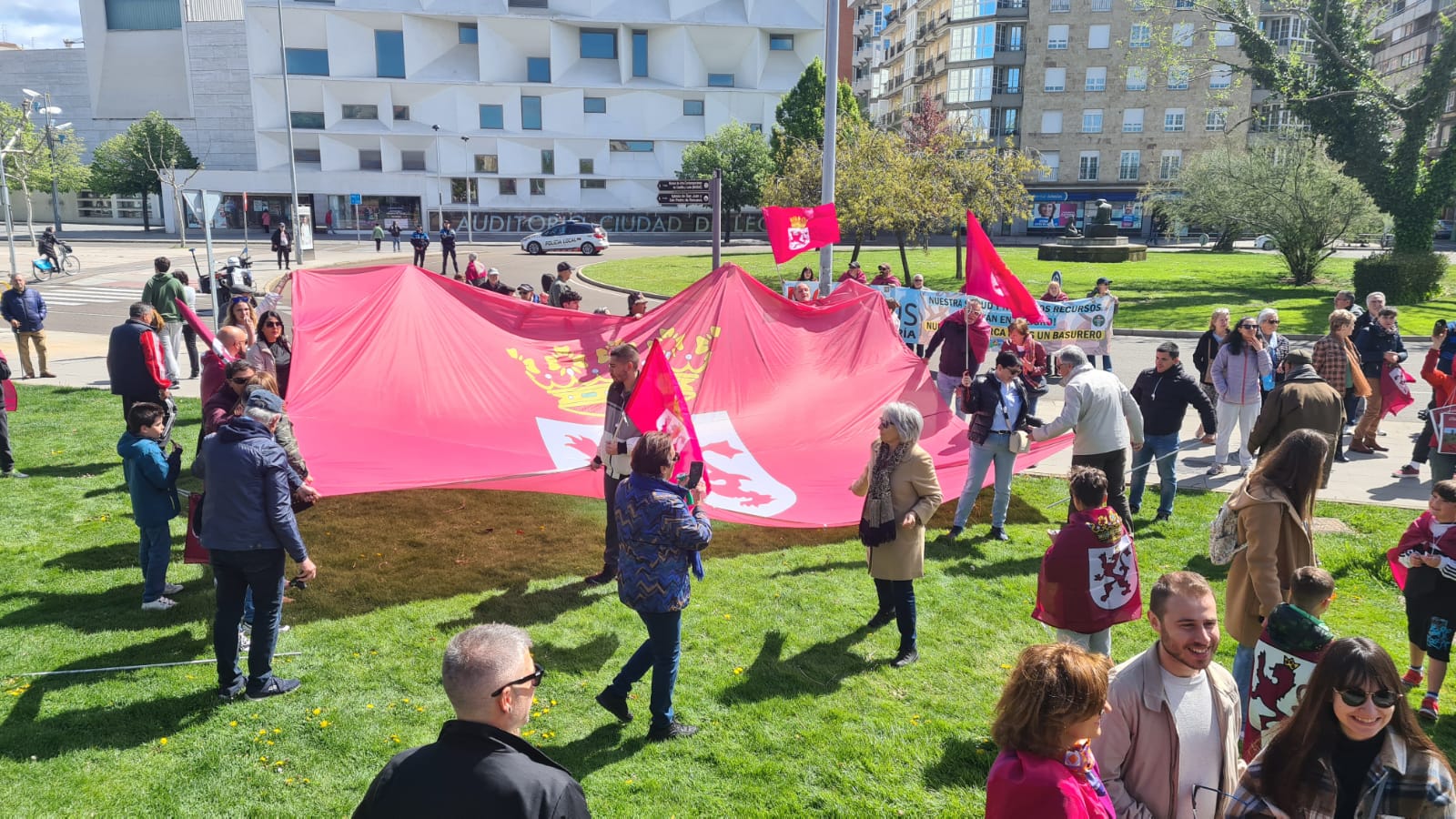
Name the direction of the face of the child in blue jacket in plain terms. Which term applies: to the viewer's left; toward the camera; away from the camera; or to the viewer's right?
to the viewer's right

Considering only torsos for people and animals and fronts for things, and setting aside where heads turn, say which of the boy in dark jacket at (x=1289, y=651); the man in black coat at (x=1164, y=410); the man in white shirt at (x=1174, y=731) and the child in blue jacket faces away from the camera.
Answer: the boy in dark jacket

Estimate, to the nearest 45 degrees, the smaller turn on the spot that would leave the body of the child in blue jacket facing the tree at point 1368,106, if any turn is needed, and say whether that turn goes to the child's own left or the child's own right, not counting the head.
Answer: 0° — they already face it

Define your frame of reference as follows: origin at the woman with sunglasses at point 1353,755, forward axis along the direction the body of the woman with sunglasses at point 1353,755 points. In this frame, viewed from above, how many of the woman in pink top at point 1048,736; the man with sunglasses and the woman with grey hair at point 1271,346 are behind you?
1

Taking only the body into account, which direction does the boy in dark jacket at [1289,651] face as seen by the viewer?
away from the camera

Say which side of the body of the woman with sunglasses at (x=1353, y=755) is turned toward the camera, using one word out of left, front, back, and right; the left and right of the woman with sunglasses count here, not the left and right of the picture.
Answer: front

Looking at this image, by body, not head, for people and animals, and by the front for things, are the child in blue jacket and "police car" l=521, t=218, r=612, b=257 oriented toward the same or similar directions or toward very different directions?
very different directions

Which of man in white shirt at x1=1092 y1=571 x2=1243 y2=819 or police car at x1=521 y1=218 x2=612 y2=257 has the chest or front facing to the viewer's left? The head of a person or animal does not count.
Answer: the police car

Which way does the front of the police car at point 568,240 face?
to the viewer's left

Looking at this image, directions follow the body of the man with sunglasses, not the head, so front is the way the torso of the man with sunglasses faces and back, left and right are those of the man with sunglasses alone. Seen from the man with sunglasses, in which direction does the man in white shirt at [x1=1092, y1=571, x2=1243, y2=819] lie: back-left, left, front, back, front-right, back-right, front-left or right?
front-right

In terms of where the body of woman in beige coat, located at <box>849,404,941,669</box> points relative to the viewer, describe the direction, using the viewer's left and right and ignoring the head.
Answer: facing the viewer and to the left of the viewer

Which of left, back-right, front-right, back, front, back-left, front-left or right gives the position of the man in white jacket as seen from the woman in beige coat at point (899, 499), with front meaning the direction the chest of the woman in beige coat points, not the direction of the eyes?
back

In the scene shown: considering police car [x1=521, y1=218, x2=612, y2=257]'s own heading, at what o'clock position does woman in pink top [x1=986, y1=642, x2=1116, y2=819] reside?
The woman in pink top is roughly at 9 o'clock from the police car.

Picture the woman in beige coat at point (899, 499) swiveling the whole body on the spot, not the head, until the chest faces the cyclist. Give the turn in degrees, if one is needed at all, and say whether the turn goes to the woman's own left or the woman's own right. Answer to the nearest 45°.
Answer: approximately 90° to the woman's own right

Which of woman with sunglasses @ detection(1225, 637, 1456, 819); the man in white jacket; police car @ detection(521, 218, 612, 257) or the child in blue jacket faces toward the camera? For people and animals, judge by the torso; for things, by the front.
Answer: the woman with sunglasses

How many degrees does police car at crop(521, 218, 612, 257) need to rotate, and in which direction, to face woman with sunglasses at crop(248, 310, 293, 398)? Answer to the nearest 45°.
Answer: approximately 90° to its left
